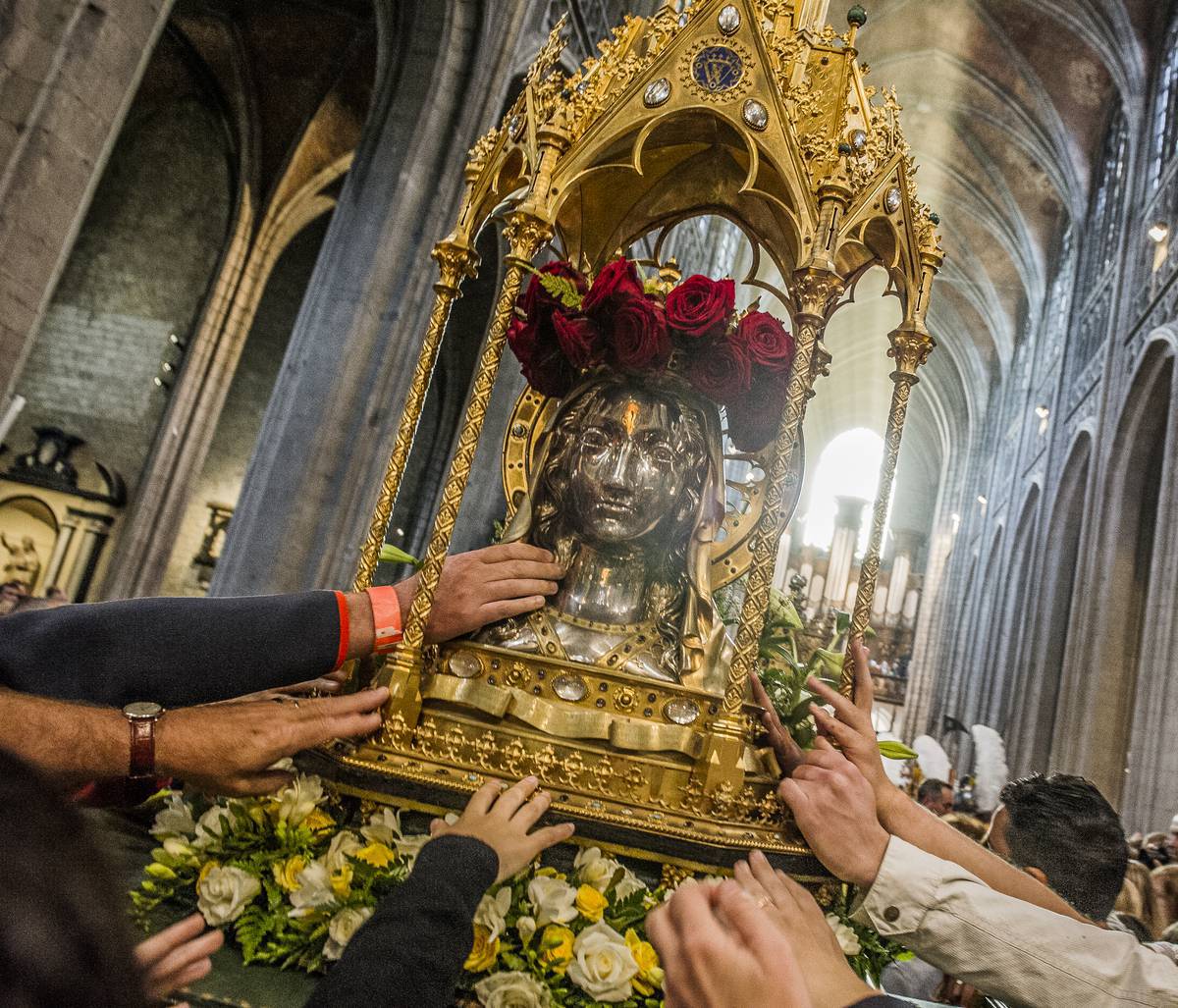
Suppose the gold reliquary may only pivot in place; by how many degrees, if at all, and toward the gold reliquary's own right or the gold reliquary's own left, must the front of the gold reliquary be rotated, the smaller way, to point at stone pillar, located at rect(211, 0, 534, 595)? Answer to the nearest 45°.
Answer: approximately 135° to the gold reliquary's own right

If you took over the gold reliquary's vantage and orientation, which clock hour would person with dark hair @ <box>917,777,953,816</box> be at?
The person with dark hair is roughly at 7 o'clock from the gold reliquary.

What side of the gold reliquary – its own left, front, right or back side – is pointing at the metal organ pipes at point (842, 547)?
back

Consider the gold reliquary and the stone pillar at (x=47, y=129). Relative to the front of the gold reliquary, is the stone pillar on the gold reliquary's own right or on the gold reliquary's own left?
on the gold reliquary's own right

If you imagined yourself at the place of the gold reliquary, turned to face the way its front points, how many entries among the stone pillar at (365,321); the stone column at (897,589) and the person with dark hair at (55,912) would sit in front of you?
1

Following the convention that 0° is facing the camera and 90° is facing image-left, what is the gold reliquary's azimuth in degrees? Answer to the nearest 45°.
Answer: approximately 0°
